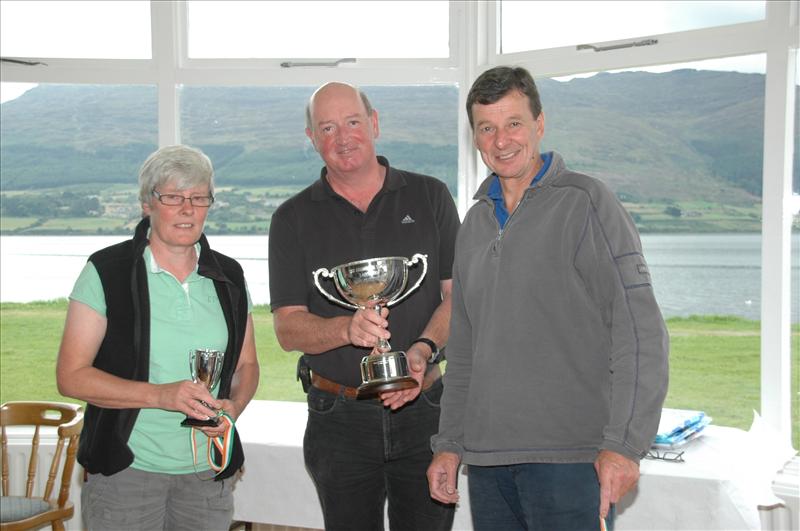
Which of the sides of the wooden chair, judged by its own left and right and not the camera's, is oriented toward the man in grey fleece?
left

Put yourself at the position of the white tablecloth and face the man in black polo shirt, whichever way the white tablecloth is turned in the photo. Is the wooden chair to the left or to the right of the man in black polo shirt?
right

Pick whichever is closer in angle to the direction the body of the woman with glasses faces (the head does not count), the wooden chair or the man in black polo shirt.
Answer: the man in black polo shirt

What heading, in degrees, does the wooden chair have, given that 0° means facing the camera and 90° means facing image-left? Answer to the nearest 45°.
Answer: approximately 45°

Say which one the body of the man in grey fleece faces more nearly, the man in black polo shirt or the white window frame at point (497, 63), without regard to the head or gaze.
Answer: the man in black polo shirt

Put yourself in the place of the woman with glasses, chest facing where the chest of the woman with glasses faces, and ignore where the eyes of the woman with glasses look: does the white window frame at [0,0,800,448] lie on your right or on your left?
on your left

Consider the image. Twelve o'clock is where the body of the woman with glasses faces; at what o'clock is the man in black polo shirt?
The man in black polo shirt is roughly at 10 o'clock from the woman with glasses.
